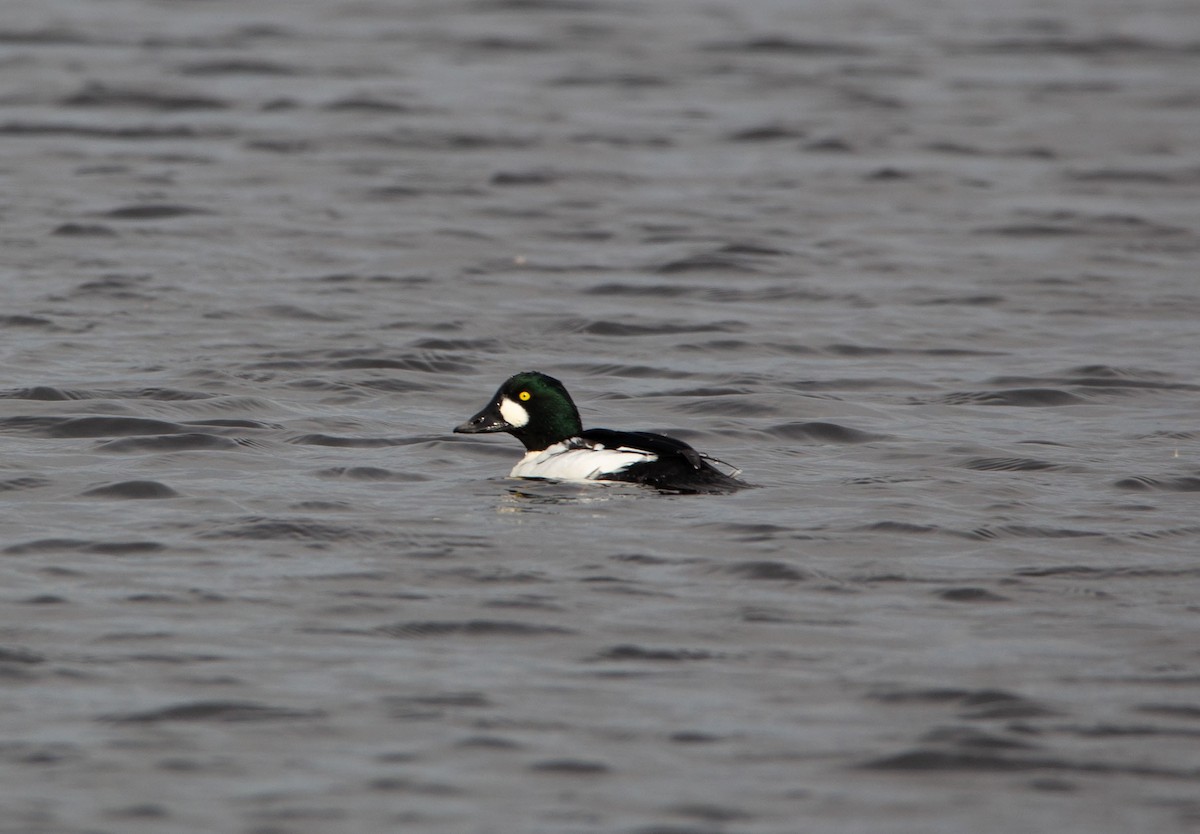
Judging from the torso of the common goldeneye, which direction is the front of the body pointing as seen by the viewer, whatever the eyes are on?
to the viewer's left
